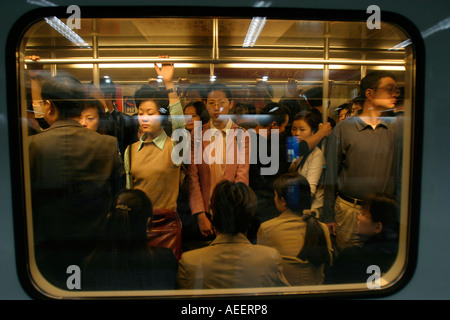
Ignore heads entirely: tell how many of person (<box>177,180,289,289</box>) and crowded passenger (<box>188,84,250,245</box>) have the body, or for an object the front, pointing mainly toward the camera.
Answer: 1

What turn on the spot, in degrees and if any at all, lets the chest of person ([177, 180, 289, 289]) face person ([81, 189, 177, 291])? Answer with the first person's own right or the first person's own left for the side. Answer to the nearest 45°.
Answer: approximately 90° to the first person's own left

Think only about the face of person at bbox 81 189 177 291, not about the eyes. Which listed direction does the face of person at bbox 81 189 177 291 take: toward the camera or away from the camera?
away from the camera

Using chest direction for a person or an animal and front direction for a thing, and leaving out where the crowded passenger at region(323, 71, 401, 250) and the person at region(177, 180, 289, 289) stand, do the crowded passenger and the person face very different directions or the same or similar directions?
very different directions

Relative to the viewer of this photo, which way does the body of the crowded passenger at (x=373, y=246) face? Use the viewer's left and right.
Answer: facing away from the viewer and to the left of the viewer

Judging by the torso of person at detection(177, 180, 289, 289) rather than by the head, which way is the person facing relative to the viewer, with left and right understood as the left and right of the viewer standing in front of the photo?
facing away from the viewer
